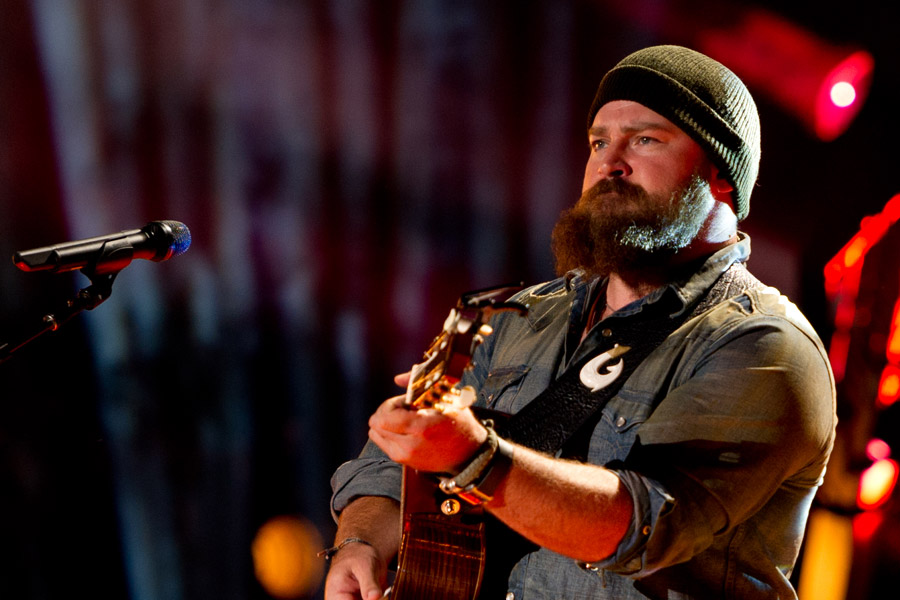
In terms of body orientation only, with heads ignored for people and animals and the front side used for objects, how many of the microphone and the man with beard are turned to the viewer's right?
1

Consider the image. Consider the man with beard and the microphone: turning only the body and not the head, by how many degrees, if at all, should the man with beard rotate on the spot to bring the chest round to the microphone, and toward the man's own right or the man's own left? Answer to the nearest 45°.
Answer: approximately 45° to the man's own right

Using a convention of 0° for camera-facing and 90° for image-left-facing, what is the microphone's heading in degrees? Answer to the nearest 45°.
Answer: approximately 270°

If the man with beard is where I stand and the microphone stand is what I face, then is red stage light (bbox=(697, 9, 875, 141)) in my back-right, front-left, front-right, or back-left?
back-right

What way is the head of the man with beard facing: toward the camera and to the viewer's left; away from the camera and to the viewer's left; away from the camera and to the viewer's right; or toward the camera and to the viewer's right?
toward the camera and to the viewer's left

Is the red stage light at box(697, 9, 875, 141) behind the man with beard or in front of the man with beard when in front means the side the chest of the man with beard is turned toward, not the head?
behind

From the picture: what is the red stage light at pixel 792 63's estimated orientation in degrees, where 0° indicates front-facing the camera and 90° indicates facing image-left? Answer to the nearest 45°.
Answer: approximately 315°

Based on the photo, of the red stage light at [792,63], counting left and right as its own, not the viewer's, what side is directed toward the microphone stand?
right

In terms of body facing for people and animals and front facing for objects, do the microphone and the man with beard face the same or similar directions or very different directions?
very different directions

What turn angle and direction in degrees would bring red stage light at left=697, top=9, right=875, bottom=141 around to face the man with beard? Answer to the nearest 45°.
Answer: approximately 45° to its right

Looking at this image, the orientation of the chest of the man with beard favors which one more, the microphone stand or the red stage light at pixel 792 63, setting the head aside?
the microphone stand

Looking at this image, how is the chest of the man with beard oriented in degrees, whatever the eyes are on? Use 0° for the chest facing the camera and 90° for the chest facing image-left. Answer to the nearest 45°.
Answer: approximately 45°
